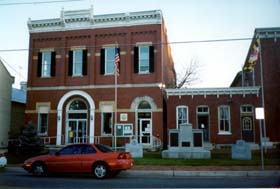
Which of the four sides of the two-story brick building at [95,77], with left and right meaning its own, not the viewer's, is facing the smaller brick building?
left

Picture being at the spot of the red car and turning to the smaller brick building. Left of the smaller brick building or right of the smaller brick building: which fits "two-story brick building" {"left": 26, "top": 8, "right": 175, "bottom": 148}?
left

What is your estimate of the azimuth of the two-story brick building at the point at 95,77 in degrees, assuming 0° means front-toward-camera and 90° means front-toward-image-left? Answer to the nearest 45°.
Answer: approximately 0°

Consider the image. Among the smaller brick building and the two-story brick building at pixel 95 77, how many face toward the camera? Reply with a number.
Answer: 2

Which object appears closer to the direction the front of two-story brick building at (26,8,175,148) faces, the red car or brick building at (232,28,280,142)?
the red car

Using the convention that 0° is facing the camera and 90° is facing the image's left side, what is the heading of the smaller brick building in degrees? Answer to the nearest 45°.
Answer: approximately 0°

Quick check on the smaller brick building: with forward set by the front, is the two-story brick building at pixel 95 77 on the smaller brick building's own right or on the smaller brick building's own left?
on the smaller brick building's own right

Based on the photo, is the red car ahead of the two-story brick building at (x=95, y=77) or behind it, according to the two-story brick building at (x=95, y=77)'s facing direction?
ahead

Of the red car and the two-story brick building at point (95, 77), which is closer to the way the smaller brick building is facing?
the red car

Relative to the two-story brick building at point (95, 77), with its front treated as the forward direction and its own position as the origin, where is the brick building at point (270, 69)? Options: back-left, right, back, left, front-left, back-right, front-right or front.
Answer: left
